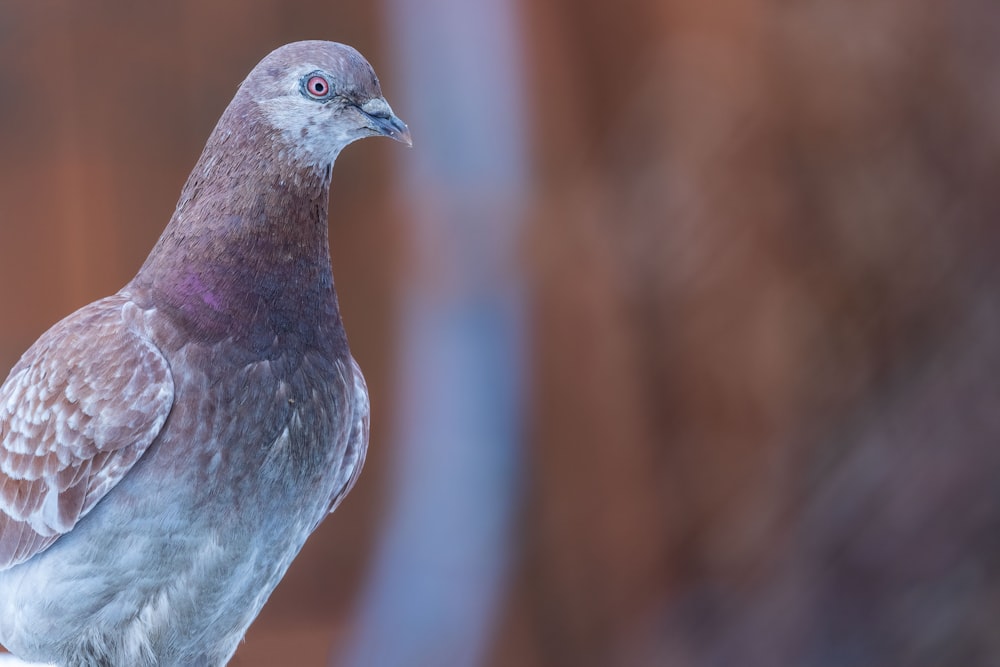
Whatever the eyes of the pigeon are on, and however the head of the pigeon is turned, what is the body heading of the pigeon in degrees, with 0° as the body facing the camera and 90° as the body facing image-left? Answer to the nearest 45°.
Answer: approximately 315°
